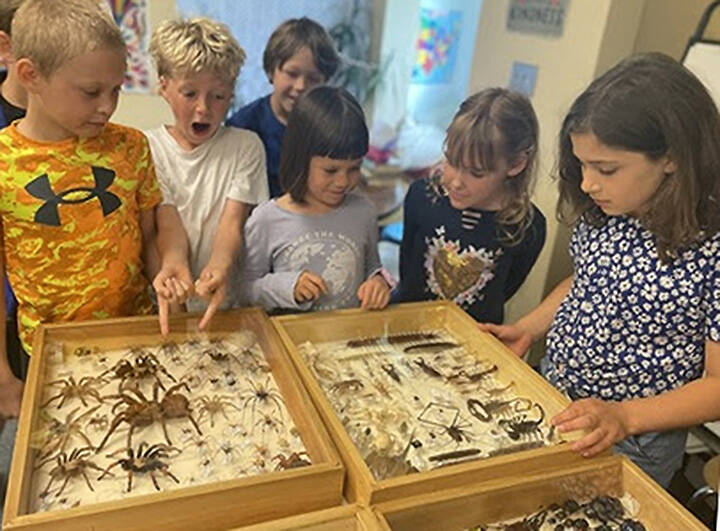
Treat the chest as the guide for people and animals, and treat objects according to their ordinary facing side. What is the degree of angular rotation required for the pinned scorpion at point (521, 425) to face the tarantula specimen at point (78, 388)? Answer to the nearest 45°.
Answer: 0° — it already faces it

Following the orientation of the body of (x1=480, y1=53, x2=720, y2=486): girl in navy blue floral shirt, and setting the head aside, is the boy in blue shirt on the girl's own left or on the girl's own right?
on the girl's own right

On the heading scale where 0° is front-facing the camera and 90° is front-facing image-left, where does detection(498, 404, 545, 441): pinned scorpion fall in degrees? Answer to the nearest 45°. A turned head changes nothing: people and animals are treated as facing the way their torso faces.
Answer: approximately 90°

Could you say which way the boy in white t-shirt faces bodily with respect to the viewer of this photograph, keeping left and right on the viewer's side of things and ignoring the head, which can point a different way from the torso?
facing the viewer

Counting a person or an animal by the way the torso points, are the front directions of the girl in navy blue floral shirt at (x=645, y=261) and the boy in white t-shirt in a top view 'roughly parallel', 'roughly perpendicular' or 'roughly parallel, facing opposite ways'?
roughly perpendicular

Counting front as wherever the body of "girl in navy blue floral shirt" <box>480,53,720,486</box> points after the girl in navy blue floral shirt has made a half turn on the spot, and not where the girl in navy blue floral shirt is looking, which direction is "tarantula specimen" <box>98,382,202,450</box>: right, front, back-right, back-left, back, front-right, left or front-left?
back

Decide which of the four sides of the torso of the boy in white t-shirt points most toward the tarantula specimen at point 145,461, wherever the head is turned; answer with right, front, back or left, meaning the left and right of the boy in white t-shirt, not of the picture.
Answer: front
